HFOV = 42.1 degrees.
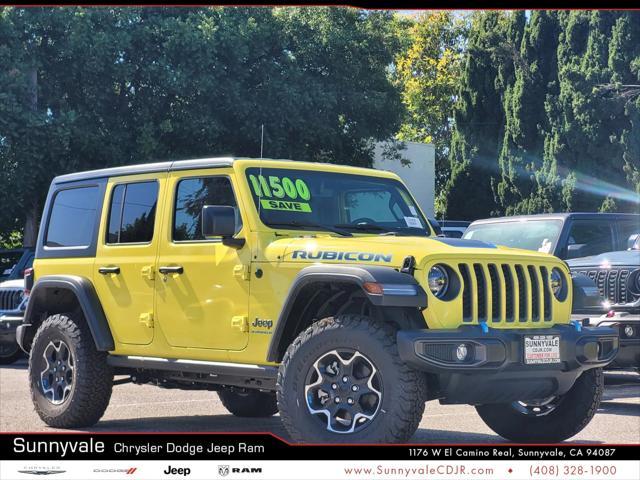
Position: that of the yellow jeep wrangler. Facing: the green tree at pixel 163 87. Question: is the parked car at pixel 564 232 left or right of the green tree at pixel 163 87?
right

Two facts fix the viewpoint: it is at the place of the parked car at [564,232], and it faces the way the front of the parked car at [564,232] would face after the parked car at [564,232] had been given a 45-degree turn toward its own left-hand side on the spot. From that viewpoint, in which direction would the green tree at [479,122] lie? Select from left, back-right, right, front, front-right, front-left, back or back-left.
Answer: back

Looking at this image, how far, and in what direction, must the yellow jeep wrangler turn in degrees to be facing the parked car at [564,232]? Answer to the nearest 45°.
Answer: approximately 90° to its left

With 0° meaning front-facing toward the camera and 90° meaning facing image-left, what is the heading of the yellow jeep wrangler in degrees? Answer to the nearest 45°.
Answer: approximately 315°

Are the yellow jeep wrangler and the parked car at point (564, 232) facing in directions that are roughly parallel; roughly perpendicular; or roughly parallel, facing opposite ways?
roughly perpendicular

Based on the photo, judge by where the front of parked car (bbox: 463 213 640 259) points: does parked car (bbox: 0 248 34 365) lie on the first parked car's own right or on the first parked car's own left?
on the first parked car's own right

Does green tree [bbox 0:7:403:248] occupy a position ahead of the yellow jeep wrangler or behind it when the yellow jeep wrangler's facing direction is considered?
behind

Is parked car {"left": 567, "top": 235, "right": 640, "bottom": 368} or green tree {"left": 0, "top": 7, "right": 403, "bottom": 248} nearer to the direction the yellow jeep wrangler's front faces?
the parked car

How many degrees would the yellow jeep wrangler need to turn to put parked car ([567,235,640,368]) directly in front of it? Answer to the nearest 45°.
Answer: approximately 90° to its left
